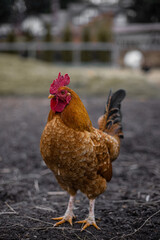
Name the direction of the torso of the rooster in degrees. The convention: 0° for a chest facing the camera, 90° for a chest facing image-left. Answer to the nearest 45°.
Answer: approximately 45°

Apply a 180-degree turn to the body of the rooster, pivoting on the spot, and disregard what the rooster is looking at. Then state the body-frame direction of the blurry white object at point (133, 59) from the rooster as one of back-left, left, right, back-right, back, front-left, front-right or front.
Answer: front-left

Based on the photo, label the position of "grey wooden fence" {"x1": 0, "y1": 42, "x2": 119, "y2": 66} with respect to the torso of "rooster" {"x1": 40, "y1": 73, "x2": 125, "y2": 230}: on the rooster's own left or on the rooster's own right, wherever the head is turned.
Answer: on the rooster's own right
